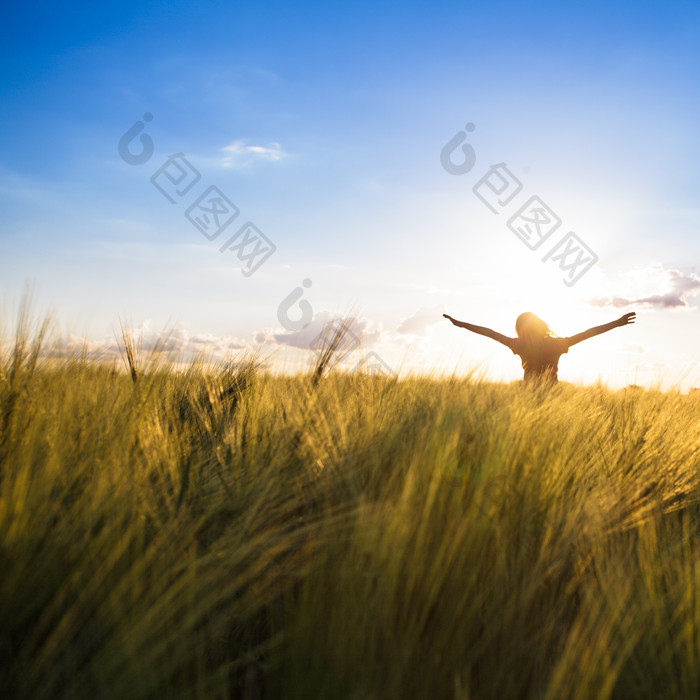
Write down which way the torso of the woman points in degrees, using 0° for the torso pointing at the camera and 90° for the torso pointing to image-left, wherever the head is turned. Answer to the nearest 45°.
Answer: approximately 180°

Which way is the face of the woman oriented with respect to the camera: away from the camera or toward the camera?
away from the camera
